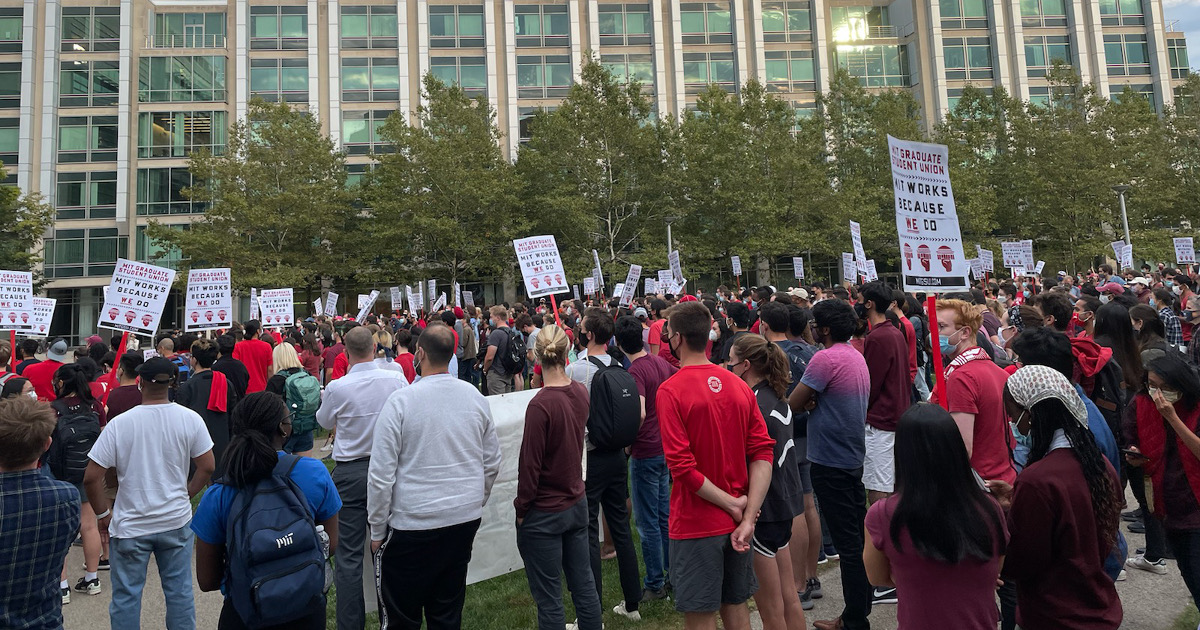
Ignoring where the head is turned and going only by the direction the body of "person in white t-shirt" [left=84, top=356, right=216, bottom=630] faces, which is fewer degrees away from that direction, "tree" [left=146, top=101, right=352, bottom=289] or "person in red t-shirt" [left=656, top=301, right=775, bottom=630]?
the tree

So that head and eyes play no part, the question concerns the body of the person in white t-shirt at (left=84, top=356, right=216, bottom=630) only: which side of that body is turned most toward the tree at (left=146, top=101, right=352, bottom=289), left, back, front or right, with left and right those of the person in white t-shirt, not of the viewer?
front

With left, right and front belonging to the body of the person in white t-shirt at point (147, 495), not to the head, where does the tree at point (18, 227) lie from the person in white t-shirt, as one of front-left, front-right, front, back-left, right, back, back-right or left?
front

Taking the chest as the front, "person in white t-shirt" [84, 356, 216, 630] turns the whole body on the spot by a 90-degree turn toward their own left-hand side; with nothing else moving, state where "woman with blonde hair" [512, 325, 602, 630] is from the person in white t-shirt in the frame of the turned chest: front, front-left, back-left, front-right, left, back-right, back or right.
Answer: back-left

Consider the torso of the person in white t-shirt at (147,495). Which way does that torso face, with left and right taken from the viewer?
facing away from the viewer

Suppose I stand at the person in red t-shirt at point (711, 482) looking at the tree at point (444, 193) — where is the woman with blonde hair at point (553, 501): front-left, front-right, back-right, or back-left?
front-left

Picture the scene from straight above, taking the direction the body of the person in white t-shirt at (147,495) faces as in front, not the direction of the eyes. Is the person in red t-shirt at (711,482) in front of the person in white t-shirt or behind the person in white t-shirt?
behind

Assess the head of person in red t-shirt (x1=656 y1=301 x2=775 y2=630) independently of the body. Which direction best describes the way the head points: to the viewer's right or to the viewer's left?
to the viewer's left

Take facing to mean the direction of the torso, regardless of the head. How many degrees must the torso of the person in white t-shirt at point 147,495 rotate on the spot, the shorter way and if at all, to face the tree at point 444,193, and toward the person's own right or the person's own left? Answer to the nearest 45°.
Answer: approximately 45° to the person's own right

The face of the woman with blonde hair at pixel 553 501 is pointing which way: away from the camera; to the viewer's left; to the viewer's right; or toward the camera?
away from the camera
